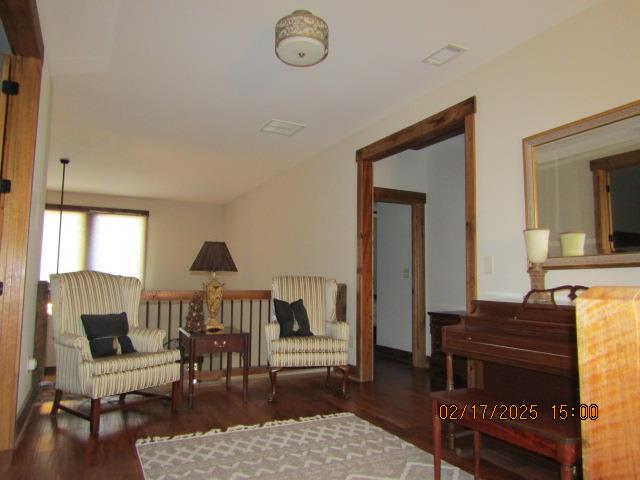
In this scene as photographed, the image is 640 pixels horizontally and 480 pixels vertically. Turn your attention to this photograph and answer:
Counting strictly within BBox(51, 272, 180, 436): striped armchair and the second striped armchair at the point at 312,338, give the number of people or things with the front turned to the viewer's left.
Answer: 0

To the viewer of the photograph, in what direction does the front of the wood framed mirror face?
facing the viewer and to the left of the viewer

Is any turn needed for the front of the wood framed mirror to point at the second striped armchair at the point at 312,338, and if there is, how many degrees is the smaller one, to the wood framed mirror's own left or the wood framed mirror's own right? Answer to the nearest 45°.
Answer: approximately 45° to the wood framed mirror's own right

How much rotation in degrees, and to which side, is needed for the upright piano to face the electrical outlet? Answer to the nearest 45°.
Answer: approximately 45° to its right

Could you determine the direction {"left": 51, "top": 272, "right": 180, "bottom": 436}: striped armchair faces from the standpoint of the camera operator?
facing the viewer and to the right of the viewer

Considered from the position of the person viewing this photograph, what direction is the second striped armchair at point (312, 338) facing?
facing the viewer

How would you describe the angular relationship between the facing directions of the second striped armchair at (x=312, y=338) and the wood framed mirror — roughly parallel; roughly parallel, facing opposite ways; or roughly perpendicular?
roughly perpendicular

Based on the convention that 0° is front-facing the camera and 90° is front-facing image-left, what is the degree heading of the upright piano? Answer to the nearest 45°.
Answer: approximately 45°

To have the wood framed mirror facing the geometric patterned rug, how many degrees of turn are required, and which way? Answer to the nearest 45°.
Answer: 0° — it already faces it

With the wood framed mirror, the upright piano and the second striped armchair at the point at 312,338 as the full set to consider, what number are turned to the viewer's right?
0

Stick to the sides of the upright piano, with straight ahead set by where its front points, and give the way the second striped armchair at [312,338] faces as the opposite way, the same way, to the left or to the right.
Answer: to the left
